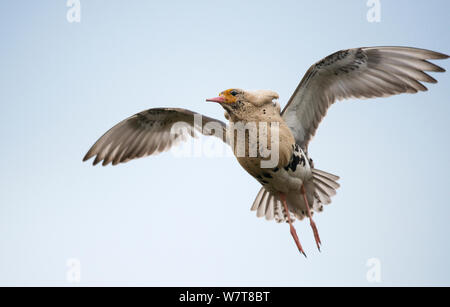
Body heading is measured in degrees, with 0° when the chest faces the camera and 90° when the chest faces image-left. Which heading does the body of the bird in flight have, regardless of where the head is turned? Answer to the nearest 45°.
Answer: approximately 45°
